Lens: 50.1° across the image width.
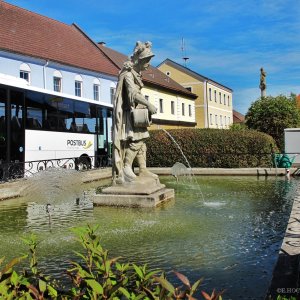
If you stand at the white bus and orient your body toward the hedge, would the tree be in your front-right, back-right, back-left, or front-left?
front-left

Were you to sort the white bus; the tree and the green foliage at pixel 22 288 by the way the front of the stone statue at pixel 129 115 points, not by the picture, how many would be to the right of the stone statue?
1

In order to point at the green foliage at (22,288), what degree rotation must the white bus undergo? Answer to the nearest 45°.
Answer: approximately 135° to its right

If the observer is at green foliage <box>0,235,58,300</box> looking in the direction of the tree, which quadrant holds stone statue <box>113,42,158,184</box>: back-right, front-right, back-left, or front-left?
front-left

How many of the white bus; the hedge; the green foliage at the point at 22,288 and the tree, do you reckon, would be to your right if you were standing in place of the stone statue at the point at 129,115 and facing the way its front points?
1

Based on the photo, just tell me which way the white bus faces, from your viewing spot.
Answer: facing away from the viewer and to the right of the viewer
